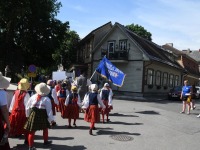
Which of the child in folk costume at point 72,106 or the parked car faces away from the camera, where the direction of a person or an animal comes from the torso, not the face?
the child in folk costume

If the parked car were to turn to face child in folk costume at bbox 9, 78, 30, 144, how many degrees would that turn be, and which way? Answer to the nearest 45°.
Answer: approximately 45° to its left

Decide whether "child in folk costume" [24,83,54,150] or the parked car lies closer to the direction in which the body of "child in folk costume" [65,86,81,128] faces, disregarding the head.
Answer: the parked car

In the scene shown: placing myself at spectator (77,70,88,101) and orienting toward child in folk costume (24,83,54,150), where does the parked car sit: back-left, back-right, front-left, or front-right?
back-left

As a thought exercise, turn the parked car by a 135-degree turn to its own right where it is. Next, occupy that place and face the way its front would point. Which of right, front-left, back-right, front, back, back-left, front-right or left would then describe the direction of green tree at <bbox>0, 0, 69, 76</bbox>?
left

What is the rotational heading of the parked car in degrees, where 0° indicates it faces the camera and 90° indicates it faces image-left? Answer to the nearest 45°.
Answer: approximately 45°

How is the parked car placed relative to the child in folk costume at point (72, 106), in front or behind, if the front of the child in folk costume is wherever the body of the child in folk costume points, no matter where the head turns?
in front

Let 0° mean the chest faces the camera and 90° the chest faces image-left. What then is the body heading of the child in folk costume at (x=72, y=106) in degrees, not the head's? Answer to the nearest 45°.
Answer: approximately 180°

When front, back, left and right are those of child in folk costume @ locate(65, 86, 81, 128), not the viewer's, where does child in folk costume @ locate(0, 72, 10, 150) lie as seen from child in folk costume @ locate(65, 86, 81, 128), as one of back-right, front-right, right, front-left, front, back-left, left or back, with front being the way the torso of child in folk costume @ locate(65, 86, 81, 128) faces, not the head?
back

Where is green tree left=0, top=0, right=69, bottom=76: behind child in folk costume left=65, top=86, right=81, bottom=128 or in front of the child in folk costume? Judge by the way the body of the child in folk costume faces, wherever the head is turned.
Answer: in front

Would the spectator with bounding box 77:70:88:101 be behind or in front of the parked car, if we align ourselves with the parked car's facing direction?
in front

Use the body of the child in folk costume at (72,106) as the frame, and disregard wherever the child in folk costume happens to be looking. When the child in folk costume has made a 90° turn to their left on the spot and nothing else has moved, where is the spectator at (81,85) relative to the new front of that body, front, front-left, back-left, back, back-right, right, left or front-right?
right

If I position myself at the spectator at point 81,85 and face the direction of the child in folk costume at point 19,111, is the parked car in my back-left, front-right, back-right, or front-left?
back-left

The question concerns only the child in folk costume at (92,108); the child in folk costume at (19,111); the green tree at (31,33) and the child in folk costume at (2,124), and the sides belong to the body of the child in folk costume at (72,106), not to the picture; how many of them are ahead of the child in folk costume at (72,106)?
1

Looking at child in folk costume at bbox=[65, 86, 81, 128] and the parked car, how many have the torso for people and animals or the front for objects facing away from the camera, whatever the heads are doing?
1
